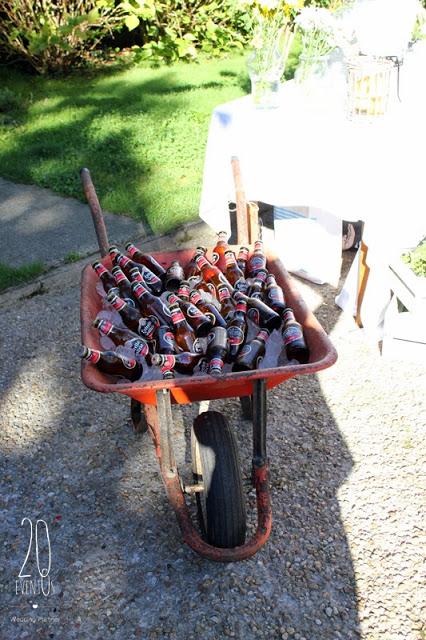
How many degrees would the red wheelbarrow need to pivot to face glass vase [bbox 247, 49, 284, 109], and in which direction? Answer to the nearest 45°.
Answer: approximately 180°

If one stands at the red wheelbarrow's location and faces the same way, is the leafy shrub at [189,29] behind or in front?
behind

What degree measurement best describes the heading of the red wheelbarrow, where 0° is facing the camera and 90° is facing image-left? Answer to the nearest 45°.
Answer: approximately 0°
